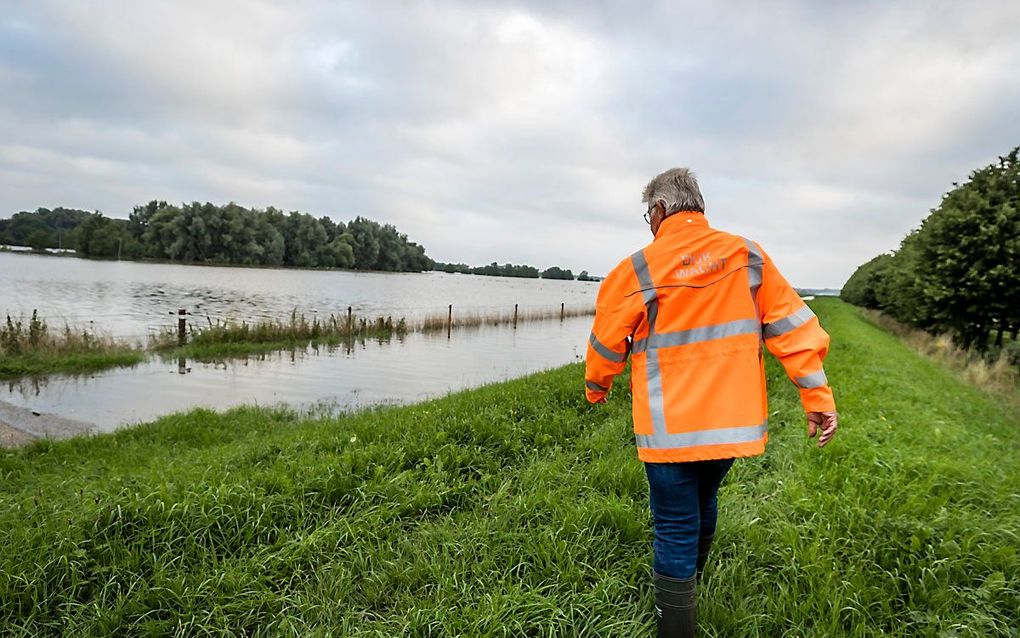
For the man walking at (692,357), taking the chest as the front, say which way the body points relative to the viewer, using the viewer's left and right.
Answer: facing away from the viewer

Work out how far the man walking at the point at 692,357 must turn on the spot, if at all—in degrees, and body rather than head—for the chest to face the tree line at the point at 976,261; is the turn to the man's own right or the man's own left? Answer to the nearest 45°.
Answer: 0° — they already face it
